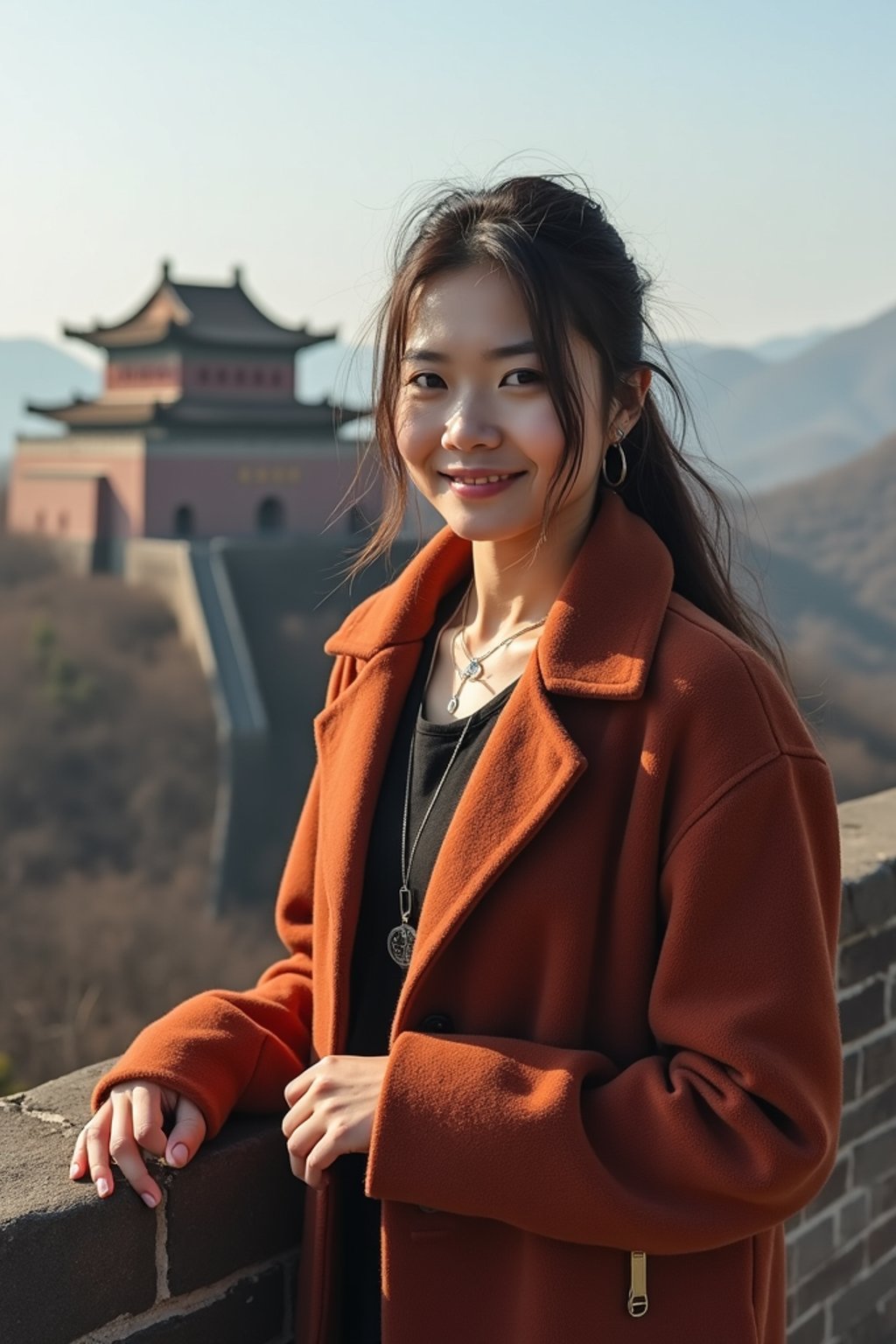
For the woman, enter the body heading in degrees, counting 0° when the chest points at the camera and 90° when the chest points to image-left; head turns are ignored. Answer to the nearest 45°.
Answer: approximately 45°

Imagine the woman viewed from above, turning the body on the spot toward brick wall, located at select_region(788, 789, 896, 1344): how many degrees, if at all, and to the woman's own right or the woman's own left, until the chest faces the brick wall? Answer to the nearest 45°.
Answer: approximately 180°
